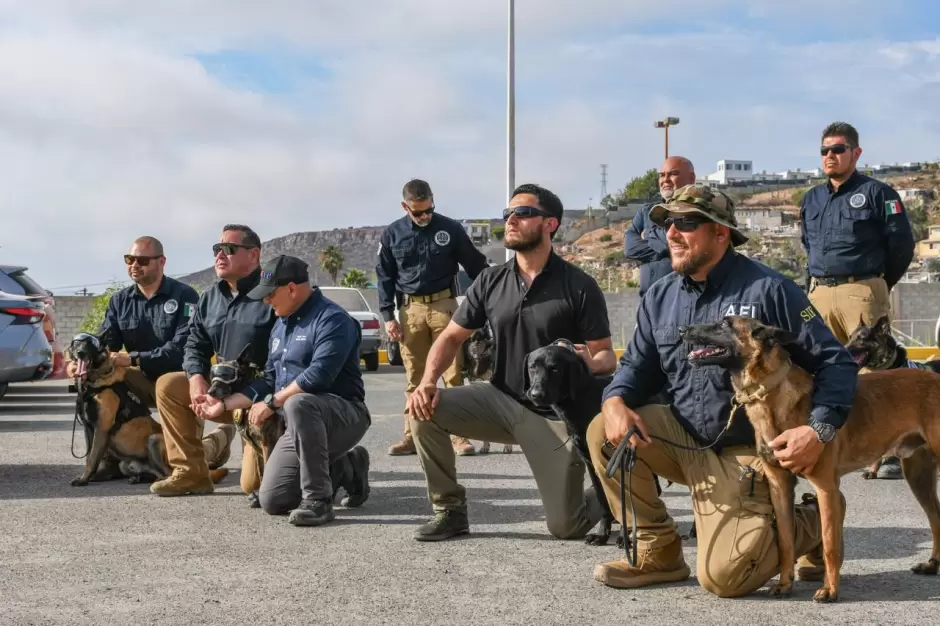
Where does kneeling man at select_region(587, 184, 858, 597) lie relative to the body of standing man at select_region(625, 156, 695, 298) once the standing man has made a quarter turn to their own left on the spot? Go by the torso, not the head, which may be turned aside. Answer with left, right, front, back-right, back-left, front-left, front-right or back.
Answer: front-right

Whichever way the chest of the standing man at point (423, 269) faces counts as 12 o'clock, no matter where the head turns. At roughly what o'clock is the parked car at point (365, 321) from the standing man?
The parked car is roughly at 6 o'clock from the standing man.

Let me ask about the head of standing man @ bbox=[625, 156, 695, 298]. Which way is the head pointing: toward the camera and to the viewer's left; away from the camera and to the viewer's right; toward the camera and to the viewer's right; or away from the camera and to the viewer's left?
toward the camera and to the viewer's left

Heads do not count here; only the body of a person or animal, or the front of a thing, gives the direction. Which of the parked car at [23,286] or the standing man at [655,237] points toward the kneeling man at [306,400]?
the standing man

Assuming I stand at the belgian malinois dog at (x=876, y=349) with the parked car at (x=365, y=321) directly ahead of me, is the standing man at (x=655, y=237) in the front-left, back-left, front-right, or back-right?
front-left

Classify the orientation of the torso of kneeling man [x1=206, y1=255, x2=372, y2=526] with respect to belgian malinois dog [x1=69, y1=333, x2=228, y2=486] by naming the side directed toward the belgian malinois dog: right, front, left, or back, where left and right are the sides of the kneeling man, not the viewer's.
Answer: right

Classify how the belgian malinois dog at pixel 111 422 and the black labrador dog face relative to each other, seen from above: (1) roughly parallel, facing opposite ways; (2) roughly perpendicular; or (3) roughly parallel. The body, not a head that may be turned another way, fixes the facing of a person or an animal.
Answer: roughly parallel

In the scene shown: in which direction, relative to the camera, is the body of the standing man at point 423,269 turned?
toward the camera

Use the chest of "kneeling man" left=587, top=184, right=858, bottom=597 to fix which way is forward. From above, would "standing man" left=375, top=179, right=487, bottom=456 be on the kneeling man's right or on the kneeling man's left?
on the kneeling man's right

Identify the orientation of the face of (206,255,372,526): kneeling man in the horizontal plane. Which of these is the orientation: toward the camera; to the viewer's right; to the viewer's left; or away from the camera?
to the viewer's left

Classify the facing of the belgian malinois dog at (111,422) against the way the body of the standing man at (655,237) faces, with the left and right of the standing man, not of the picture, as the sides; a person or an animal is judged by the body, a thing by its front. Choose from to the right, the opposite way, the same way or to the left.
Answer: the same way

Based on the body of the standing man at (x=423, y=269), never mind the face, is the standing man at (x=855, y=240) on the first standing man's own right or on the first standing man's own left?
on the first standing man's own left

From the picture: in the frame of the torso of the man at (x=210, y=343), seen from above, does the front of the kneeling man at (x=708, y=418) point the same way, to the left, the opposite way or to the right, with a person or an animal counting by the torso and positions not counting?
the same way

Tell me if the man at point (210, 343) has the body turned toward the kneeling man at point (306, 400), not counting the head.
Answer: no
